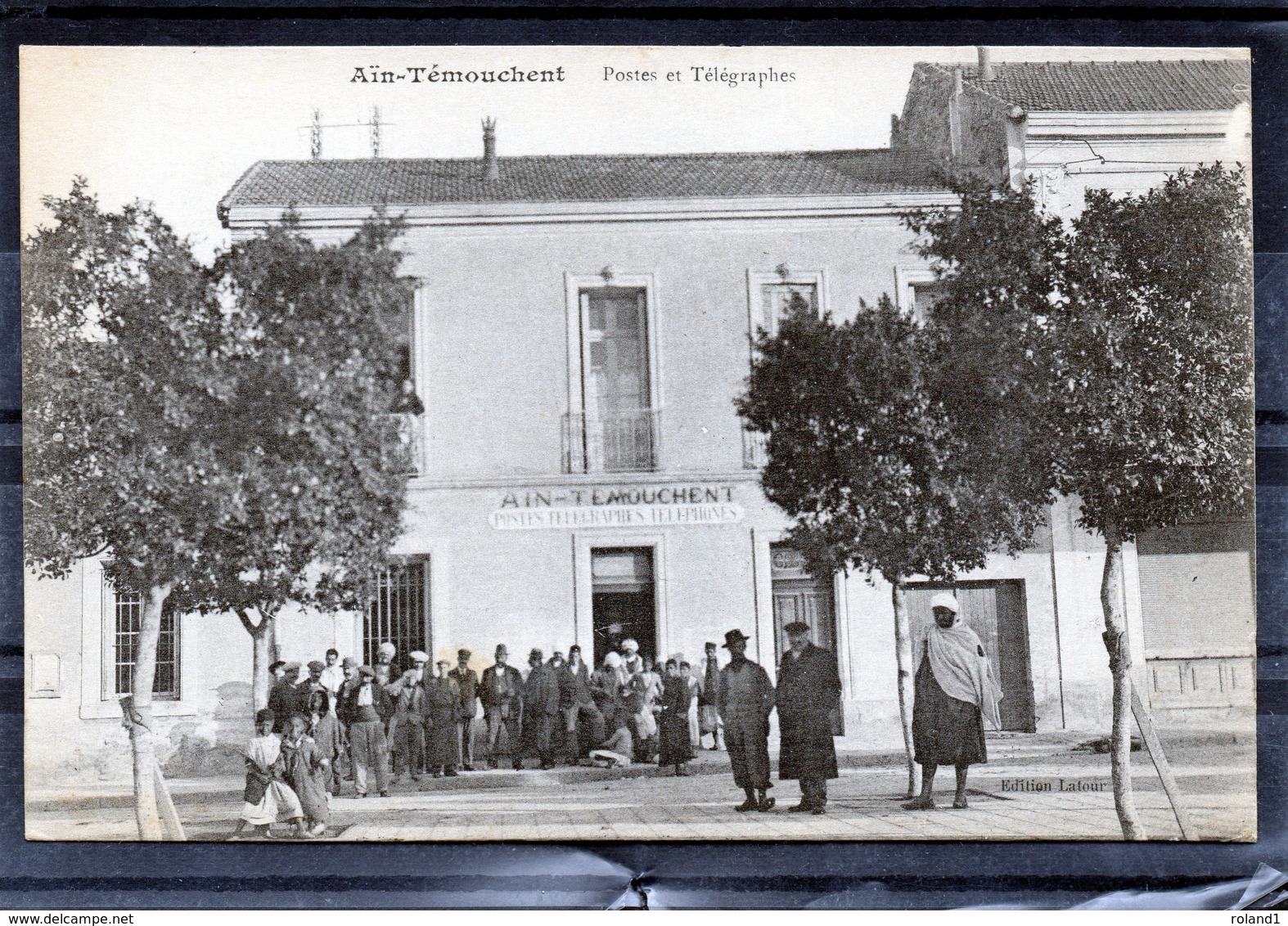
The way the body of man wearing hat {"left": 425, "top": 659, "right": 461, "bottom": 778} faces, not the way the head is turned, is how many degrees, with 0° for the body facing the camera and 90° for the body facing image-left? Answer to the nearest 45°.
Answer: approximately 0°

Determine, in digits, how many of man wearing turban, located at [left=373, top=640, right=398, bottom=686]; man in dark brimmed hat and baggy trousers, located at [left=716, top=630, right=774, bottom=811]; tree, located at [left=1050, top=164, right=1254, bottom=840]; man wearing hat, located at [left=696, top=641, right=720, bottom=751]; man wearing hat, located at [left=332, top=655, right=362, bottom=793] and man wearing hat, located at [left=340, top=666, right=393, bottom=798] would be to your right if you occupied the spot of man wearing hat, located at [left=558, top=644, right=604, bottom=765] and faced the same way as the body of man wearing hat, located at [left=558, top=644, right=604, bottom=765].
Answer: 3

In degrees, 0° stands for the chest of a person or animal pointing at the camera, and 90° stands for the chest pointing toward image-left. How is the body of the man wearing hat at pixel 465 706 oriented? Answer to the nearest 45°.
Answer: approximately 0°

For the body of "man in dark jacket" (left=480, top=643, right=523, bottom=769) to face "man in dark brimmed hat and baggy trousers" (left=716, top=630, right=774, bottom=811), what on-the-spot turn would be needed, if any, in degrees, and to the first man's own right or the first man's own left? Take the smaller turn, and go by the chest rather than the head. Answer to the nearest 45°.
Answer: approximately 90° to the first man's own left

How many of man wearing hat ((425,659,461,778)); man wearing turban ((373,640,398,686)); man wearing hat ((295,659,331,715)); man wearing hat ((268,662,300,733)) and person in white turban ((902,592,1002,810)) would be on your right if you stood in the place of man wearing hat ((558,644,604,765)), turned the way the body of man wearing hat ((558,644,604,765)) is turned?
4

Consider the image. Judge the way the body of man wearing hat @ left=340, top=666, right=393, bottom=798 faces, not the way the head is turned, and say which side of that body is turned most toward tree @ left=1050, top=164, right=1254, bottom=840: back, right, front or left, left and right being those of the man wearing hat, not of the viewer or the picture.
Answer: left

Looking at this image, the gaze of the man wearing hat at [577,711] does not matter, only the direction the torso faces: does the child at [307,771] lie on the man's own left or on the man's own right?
on the man's own right
